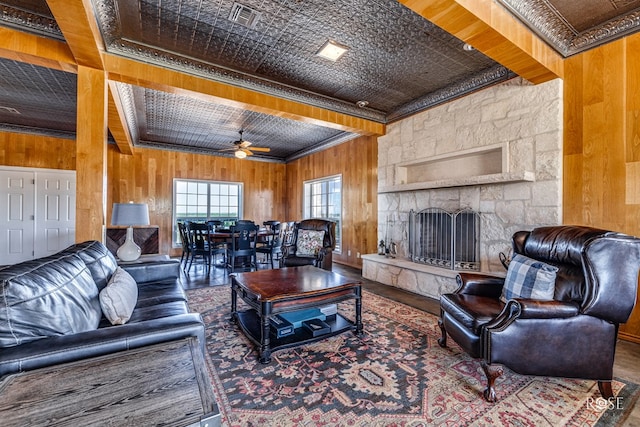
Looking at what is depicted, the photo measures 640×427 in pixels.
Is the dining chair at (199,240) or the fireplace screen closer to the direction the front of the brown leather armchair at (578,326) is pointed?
the dining chair

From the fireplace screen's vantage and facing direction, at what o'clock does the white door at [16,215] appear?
The white door is roughly at 1 o'clock from the fireplace screen.

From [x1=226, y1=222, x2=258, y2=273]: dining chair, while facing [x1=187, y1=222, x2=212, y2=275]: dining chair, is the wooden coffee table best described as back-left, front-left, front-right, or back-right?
back-left

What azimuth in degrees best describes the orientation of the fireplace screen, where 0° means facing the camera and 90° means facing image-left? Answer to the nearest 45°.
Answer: approximately 45°

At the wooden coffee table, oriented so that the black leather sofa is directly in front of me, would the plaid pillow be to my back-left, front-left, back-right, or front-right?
back-left

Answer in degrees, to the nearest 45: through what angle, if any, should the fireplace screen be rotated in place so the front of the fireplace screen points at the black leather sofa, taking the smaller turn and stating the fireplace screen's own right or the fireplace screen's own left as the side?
0° — it already faces it

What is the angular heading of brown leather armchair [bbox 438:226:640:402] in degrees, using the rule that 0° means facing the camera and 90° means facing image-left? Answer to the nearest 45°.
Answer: approximately 45°

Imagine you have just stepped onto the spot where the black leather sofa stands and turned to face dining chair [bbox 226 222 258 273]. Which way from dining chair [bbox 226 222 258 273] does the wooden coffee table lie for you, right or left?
right
